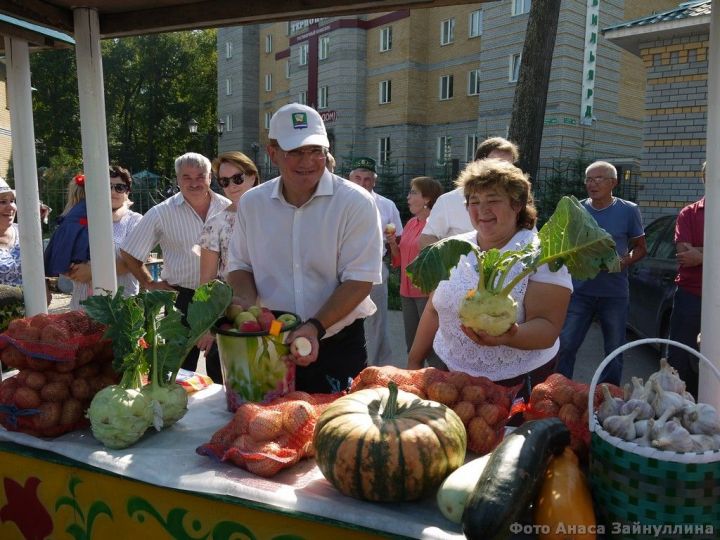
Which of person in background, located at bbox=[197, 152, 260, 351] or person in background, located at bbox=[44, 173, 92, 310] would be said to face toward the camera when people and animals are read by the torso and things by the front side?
person in background, located at bbox=[197, 152, 260, 351]

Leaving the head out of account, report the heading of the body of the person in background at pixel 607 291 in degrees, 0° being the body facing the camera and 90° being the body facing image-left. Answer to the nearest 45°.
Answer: approximately 45°

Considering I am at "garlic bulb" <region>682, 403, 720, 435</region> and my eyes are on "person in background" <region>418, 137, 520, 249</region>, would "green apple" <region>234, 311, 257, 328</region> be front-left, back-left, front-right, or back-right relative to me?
front-left

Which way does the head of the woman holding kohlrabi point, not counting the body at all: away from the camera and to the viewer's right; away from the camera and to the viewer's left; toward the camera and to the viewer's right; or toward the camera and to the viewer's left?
toward the camera and to the viewer's left

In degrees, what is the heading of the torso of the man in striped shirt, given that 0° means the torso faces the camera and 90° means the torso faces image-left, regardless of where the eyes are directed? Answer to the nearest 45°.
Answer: approximately 315°

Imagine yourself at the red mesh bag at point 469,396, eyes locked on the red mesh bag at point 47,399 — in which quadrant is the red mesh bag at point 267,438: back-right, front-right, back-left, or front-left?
front-left

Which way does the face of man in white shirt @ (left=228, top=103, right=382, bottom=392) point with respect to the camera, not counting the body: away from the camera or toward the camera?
toward the camera

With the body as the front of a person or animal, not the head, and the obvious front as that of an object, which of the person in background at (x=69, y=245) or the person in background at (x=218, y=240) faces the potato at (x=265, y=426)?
the person in background at (x=218, y=240)

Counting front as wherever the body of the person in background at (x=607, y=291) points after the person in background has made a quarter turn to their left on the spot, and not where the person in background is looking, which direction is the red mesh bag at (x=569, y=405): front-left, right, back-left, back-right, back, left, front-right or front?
front-right

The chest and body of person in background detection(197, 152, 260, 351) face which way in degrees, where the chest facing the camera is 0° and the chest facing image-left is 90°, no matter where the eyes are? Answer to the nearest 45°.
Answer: approximately 0°
